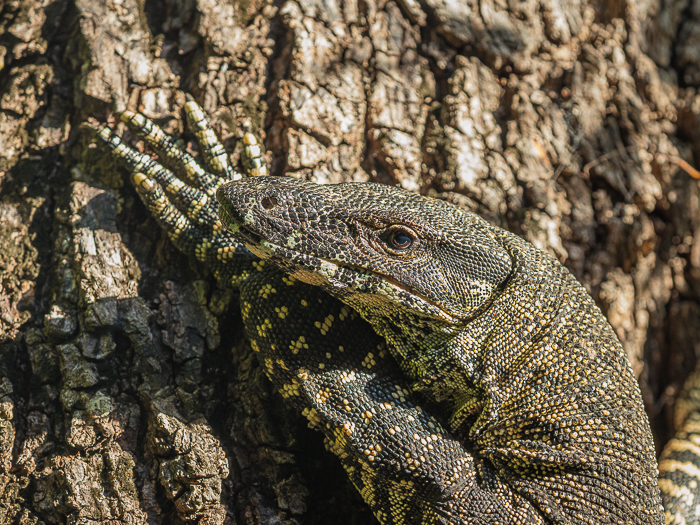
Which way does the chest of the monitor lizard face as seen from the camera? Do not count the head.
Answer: to the viewer's left
